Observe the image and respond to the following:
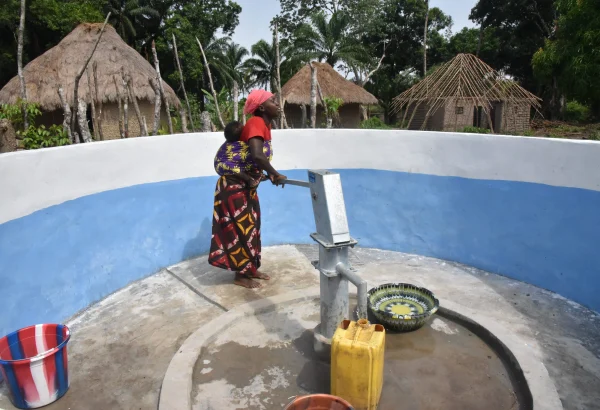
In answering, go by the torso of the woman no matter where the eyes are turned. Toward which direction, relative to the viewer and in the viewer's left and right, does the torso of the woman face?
facing to the right of the viewer

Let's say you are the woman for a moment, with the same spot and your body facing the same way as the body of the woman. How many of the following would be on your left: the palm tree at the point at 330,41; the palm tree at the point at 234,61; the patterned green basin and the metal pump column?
2

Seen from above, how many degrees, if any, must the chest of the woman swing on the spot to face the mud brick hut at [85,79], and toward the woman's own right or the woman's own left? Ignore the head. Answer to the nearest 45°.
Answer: approximately 90° to the woman's own left

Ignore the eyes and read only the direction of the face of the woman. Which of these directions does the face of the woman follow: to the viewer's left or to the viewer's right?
to the viewer's right

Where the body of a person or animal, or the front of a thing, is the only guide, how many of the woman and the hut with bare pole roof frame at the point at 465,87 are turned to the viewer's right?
1

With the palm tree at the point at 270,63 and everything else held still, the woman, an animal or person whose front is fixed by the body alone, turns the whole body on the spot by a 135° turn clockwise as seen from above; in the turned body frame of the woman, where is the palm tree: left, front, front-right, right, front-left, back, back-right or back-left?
back-right

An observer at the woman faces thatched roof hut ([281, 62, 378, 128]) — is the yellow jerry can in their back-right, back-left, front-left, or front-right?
back-right

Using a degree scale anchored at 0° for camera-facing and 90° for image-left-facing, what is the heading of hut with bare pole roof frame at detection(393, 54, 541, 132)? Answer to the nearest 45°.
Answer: approximately 0°

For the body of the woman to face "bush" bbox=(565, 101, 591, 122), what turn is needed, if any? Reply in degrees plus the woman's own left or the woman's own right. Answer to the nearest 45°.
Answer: approximately 45° to the woman's own left

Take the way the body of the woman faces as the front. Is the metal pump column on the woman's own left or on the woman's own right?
on the woman's own right

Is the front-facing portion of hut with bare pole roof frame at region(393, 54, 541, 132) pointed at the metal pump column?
yes
